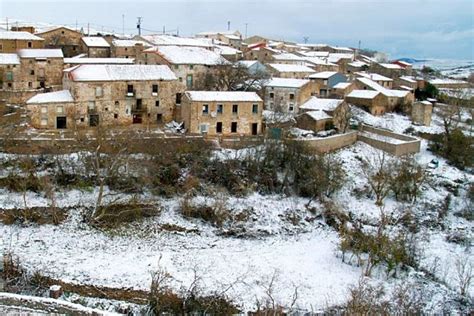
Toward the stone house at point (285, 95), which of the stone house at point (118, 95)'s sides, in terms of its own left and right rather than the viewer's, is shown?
left

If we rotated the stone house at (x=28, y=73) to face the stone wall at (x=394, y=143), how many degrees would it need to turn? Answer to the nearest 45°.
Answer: approximately 45° to its left

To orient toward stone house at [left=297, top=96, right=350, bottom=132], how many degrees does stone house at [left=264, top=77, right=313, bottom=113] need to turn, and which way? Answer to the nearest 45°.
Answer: approximately 45° to its left

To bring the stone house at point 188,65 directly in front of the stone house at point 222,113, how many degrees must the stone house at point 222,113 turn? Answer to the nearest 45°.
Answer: approximately 180°

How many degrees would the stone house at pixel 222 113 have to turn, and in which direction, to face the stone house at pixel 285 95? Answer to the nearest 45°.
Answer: approximately 135° to its left

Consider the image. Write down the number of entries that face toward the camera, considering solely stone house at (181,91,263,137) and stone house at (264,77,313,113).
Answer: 2

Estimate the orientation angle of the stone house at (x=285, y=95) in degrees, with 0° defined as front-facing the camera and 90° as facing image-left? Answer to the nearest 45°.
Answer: approximately 0°

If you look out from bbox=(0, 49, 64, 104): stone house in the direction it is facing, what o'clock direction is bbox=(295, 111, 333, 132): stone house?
bbox=(295, 111, 333, 132): stone house is roughly at 10 o'clock from bbox=(0, 49, 64, 104): stone house.

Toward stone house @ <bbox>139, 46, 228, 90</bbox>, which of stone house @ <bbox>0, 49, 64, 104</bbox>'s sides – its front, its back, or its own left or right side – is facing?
left

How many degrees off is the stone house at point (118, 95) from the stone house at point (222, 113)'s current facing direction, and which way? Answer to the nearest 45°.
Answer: approximately 90° to its right

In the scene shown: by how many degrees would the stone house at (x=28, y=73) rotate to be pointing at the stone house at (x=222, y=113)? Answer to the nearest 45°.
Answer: approximately 45° to its left
